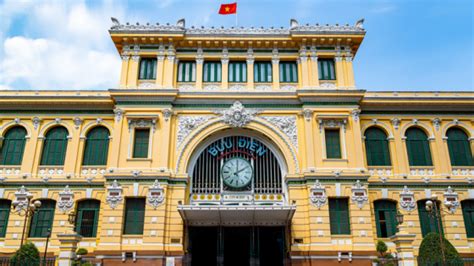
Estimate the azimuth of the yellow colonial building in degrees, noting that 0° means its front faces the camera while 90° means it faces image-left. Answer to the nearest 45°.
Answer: approximately 0°

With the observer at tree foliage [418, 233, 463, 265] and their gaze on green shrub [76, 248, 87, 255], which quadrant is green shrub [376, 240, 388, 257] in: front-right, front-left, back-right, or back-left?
front-right

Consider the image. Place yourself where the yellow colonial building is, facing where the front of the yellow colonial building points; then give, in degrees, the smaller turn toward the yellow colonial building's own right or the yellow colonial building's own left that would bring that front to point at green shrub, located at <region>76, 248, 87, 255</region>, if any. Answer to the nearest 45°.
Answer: approximately 90° to the yellow colonial building's own right

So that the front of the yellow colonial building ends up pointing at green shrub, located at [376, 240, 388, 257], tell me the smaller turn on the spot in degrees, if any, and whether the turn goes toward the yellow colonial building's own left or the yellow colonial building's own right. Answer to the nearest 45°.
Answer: approximately 90° to the yellow colonial building's own left
